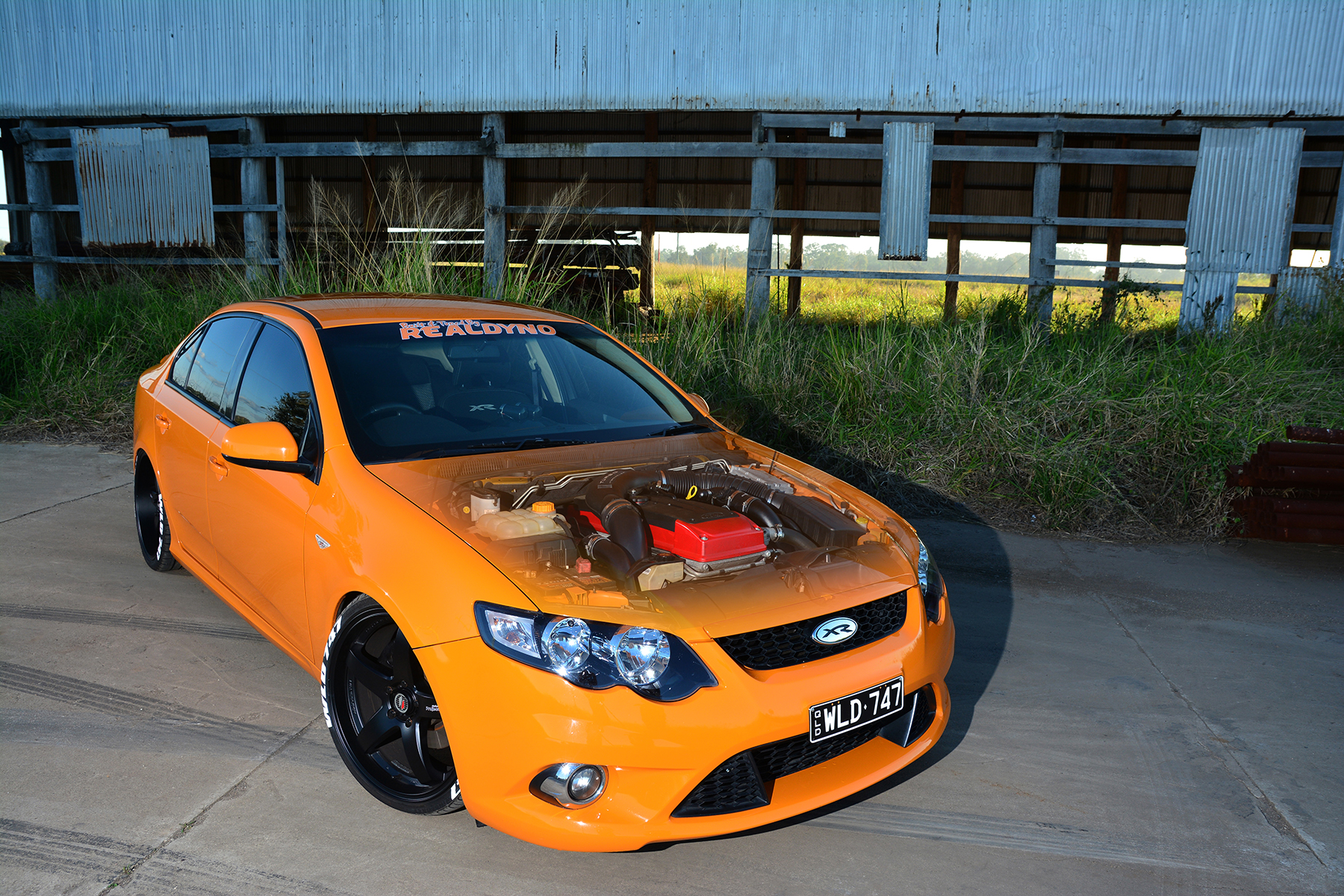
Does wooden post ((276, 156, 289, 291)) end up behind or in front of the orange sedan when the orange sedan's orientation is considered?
behind

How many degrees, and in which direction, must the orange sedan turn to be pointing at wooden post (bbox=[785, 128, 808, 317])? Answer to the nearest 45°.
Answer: approximately 135° to its left

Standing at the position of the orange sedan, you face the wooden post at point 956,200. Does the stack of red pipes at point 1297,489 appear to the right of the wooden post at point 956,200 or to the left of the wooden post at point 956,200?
right

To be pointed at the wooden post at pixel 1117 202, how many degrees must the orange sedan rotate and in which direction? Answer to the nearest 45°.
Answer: approximately 90° to its left

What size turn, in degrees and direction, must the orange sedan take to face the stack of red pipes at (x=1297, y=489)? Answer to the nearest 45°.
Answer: approximately 90° to its left

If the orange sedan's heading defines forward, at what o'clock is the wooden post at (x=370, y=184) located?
The wooden post is roughly at 7 o'clock from the orange sedan.

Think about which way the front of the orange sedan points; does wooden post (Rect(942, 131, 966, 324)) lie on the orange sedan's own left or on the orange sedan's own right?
on the orange sedan's own left

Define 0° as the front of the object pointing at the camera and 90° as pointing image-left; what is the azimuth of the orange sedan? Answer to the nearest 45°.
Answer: approximately 315°

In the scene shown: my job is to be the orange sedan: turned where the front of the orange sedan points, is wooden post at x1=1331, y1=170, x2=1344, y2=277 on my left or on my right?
on my left
